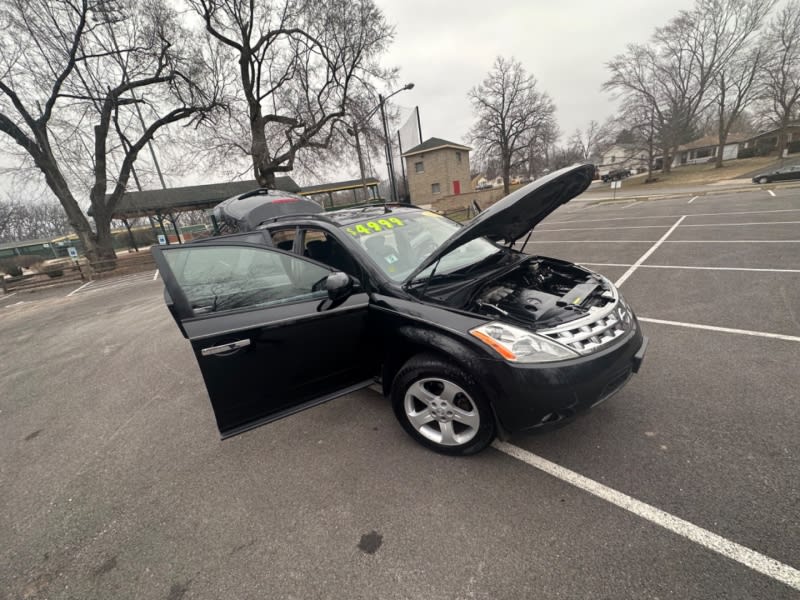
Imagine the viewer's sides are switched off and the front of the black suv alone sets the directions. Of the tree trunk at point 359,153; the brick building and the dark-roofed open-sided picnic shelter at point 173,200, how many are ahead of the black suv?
0

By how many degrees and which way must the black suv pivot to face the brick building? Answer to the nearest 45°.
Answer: approximately 135° to its left

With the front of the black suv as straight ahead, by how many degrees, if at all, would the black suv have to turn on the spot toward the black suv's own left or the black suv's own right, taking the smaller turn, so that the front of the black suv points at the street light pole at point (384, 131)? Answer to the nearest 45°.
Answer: approximately 135° to the black suv's own left

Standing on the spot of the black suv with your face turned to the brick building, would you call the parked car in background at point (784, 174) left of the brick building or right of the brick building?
right

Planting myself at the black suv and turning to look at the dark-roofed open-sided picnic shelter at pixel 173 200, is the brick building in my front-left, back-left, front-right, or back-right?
front-right

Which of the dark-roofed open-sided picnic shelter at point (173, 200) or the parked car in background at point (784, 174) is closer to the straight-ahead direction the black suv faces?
the parked car in background

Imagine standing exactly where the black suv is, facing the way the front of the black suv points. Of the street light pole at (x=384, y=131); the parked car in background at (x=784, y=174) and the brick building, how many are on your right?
0

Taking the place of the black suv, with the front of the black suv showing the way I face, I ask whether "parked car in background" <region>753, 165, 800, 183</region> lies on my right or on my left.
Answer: on my left

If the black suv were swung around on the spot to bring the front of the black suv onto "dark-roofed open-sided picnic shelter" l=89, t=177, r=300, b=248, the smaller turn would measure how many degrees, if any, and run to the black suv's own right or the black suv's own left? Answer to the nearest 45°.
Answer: approximately 180°

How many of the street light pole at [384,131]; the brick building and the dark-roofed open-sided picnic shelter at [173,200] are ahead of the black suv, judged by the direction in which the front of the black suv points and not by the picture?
0

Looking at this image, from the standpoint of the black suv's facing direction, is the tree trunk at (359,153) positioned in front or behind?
behind

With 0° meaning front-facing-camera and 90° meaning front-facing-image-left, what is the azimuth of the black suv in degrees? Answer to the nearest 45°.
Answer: approximately 315°
